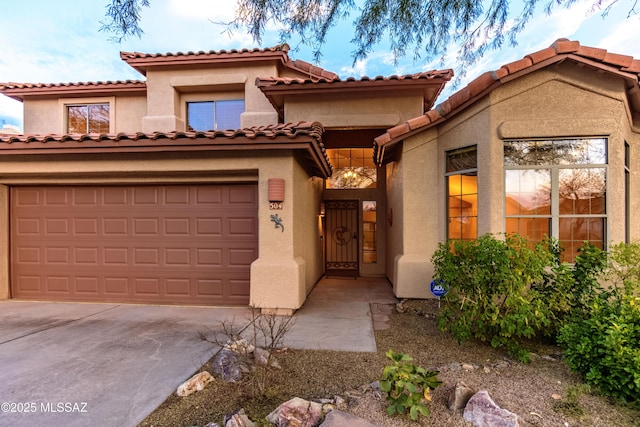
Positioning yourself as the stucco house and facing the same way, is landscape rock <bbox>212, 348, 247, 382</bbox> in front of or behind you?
in front

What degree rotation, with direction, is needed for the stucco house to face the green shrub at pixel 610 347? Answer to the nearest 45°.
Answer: approximately 45° to its left

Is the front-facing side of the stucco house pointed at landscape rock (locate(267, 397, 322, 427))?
yes

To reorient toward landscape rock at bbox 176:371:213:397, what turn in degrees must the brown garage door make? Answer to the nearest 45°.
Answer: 0° — it already faces it

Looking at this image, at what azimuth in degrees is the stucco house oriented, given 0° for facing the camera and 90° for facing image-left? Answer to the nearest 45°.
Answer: approximately 0°

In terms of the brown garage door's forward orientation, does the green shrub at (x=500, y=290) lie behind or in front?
in front
